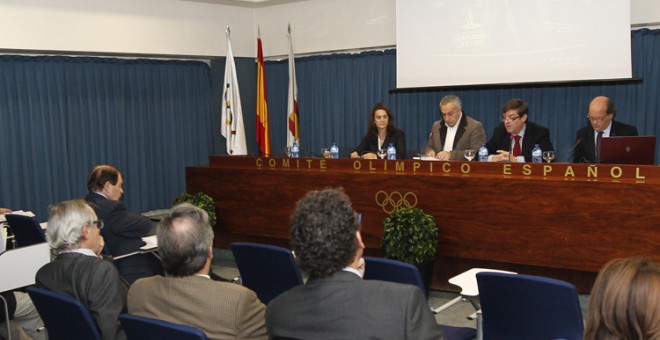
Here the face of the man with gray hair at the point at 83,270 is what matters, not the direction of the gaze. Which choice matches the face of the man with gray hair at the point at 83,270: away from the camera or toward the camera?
away from the camera

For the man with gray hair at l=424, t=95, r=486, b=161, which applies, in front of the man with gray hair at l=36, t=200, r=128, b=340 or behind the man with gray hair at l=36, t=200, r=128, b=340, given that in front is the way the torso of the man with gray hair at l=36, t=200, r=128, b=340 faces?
in front

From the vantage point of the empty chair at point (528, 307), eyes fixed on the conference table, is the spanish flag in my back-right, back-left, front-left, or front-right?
front-left

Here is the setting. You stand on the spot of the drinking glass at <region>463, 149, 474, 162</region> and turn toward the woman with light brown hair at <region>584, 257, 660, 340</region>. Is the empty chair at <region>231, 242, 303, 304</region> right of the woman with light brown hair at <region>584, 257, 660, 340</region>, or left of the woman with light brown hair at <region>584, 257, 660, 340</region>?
right

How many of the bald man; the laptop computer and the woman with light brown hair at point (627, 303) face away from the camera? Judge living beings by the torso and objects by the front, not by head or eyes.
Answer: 2

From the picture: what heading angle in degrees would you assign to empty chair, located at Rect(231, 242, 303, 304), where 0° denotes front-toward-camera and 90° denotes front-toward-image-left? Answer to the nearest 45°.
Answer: approximately 225°

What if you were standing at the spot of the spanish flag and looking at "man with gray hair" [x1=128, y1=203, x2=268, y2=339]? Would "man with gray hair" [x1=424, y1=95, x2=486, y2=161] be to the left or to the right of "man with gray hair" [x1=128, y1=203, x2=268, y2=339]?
left

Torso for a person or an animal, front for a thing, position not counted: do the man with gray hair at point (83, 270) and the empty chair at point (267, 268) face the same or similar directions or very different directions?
same or similar directions

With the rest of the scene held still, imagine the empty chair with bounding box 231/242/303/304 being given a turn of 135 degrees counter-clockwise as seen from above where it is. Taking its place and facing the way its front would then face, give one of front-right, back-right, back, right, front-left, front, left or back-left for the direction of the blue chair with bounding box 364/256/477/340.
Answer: back-left

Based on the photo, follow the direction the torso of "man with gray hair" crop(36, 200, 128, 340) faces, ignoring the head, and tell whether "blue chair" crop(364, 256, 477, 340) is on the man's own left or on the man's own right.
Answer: on the man's own right

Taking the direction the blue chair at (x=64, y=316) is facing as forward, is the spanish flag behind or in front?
in front

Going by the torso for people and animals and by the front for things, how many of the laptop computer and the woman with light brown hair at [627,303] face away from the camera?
2

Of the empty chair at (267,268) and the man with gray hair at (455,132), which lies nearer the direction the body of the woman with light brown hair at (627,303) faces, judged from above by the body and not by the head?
the man with gray hair

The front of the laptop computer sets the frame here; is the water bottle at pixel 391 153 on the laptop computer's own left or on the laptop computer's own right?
on the laptop computer's own left

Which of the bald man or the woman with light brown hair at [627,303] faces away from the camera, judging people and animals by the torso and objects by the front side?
the woman with light brown hair

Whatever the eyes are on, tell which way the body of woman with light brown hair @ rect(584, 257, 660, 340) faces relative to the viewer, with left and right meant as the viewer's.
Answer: facing away from the viewer

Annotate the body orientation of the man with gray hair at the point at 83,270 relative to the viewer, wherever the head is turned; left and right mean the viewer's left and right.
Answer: facing away from the viewer and to the right of the viewer

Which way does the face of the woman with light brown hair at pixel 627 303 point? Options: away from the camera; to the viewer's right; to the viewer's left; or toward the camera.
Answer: away from the camera

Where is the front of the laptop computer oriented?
away from the camera
